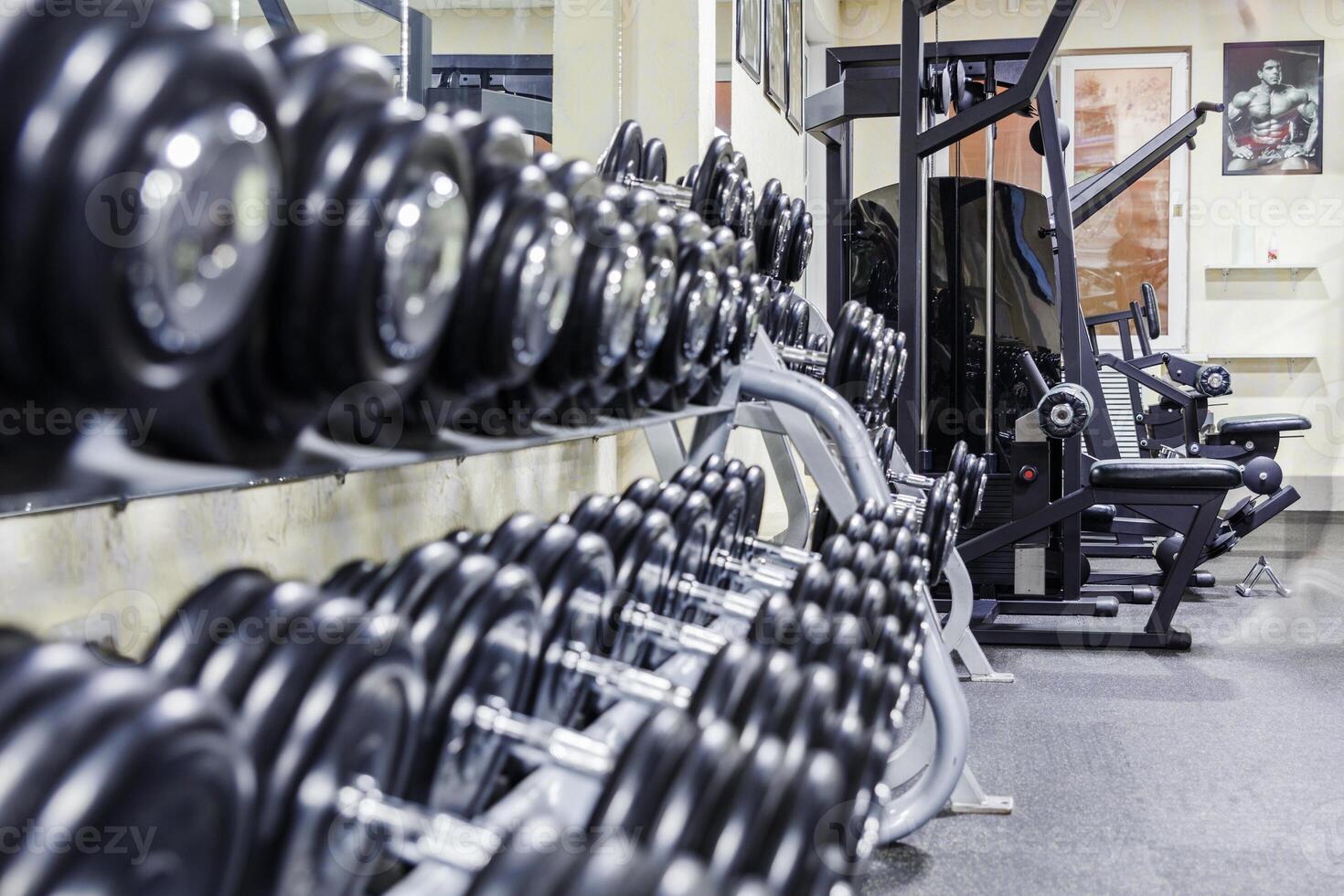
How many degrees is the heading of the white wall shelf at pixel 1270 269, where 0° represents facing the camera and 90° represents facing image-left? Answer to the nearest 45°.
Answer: approximately 0°

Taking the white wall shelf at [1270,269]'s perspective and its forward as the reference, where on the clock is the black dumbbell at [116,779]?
The black dumbbell is roughly at 12 o'clock from the white wall shelf.

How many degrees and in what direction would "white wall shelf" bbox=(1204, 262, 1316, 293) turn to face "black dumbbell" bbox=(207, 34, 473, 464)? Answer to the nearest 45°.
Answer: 0° — it already faces it

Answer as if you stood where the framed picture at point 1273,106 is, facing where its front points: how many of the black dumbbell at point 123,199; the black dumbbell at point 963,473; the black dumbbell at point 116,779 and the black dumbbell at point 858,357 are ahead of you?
4

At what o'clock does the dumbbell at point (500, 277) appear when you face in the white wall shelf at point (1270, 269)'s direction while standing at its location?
The dumbbell is roughly at 12 o'clock from the white wall shelf.

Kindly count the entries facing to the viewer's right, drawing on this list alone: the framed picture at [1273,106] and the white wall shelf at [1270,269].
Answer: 0

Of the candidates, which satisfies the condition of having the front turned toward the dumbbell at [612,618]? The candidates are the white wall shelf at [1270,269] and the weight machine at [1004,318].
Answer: the white wall shelf

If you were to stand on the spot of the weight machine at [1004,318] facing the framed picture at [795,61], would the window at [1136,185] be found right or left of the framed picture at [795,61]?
right

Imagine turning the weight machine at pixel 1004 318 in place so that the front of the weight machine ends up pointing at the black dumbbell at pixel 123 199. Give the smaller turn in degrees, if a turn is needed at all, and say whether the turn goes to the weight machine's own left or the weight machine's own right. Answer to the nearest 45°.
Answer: approximately 90° to the weight machine's own right

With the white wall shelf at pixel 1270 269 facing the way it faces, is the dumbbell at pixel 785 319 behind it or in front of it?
in front
